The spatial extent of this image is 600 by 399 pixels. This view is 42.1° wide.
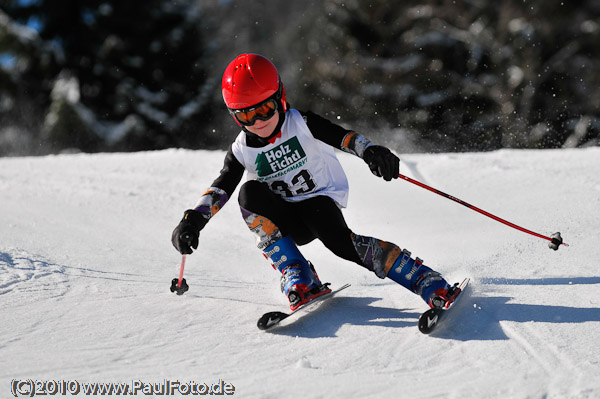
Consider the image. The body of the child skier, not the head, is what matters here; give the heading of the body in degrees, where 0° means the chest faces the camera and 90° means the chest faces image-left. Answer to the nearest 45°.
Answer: approximately 0°
